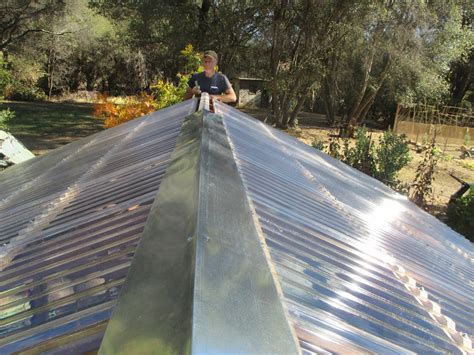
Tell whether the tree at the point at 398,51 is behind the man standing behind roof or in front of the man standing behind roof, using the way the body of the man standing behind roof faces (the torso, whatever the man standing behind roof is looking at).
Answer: behind

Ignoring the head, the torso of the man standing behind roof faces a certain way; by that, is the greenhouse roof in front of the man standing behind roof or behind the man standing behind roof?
in front

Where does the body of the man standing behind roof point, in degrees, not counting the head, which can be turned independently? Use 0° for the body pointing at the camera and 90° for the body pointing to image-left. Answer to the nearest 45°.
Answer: approximately 0°

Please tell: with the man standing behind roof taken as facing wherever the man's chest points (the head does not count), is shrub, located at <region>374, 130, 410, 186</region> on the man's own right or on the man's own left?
on the man's own left

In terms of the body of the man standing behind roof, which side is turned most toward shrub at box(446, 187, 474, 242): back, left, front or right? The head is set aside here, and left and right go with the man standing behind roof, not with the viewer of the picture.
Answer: left

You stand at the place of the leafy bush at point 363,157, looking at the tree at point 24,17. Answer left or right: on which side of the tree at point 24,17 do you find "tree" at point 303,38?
right

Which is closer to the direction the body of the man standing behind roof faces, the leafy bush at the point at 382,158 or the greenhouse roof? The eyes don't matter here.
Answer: the greenhouse roof

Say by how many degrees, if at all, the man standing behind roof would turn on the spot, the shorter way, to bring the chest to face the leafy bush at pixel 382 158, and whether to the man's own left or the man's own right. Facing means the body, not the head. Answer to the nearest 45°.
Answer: approximately 135° to the man's own left

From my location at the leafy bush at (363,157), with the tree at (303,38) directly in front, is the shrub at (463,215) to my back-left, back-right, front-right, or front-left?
back-right

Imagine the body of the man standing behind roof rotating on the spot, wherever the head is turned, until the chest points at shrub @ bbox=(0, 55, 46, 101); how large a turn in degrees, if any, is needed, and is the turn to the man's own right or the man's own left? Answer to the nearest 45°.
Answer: approximately 135° to the man's own right

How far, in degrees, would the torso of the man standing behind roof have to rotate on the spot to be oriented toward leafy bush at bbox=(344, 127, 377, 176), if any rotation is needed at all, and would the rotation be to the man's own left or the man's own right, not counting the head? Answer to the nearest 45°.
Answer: approximately 135° to the man's own left

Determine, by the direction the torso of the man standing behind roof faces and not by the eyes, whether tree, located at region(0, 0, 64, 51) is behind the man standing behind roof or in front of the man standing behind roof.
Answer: behind
